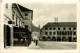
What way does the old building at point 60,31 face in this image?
toward the camera

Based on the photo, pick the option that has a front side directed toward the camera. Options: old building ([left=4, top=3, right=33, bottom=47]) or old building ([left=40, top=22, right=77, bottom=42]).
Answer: old building ([left=40, top=22, right=77, bottom=42])

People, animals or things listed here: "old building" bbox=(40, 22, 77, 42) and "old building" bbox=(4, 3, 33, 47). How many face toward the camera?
1

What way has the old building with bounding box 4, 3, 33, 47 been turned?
to the viewer's right

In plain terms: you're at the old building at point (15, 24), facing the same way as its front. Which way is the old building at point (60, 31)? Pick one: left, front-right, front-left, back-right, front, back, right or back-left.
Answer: front

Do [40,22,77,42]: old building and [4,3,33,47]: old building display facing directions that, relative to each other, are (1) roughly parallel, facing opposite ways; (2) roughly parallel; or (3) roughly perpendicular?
roughly perpendicular
